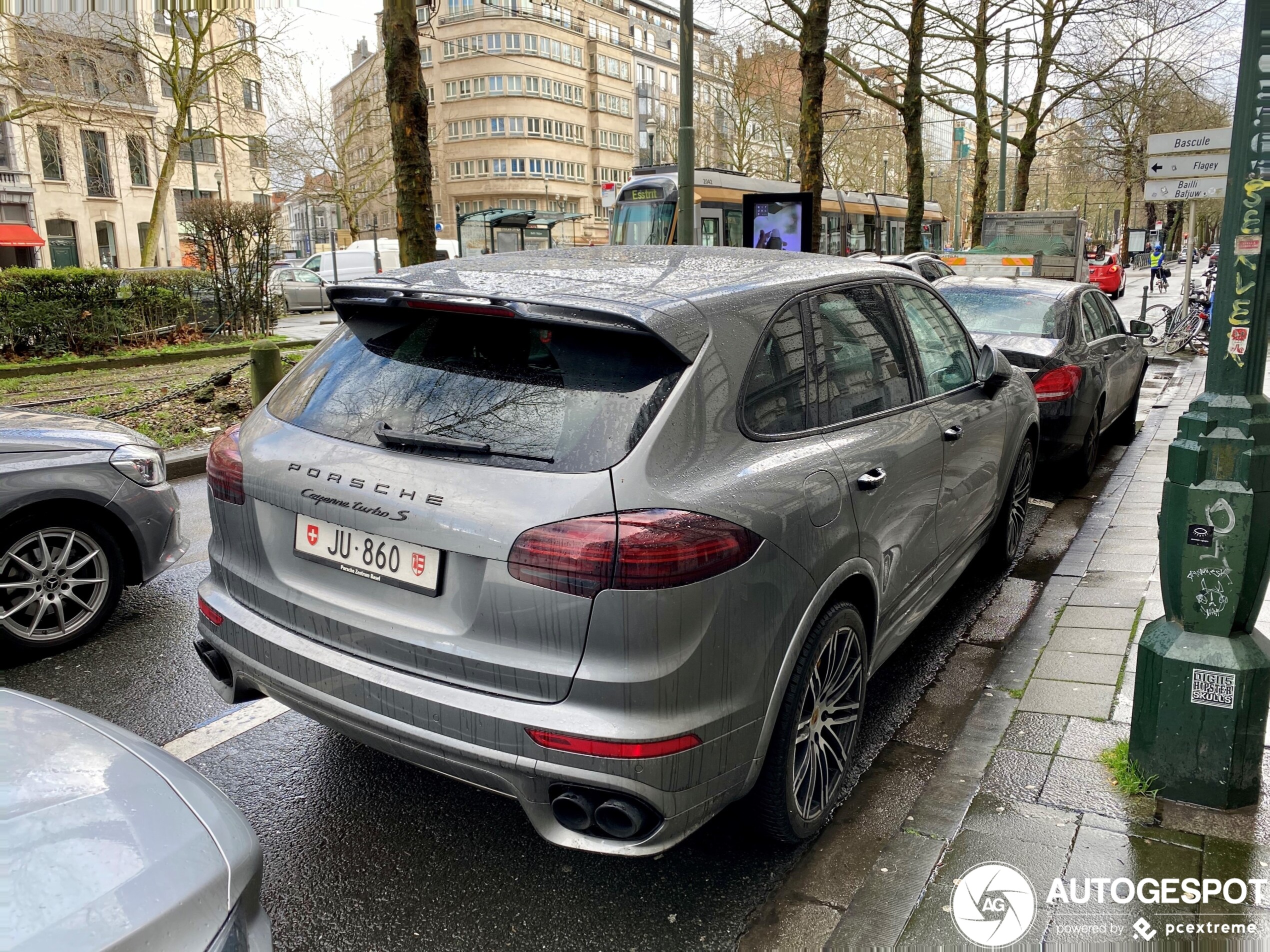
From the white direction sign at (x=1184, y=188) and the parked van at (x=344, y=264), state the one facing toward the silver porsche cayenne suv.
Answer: the white direction sign

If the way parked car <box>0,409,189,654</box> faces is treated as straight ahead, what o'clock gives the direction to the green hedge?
The green hedge is roughly at 9 o'clock from the parked car.

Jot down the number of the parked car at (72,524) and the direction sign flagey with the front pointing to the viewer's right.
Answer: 1

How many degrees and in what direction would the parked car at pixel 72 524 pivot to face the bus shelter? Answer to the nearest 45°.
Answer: approximately 45° to its left

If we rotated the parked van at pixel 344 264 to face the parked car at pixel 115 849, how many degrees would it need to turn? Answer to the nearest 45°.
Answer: approximately 90° to its left

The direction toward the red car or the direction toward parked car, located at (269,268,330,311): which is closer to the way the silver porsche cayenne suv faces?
the red car

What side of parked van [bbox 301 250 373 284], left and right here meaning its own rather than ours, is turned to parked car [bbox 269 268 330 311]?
left

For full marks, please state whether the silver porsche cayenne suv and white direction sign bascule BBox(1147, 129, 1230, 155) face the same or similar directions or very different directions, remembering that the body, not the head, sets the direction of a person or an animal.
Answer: very different directions

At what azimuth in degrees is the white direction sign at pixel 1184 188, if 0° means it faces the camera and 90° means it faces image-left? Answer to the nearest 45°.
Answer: approximately 0°

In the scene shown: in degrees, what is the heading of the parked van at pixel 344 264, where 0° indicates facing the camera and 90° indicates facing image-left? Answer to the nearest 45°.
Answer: approximately 90°

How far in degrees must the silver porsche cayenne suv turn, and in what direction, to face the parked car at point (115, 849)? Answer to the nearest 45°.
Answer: approximately 180°
